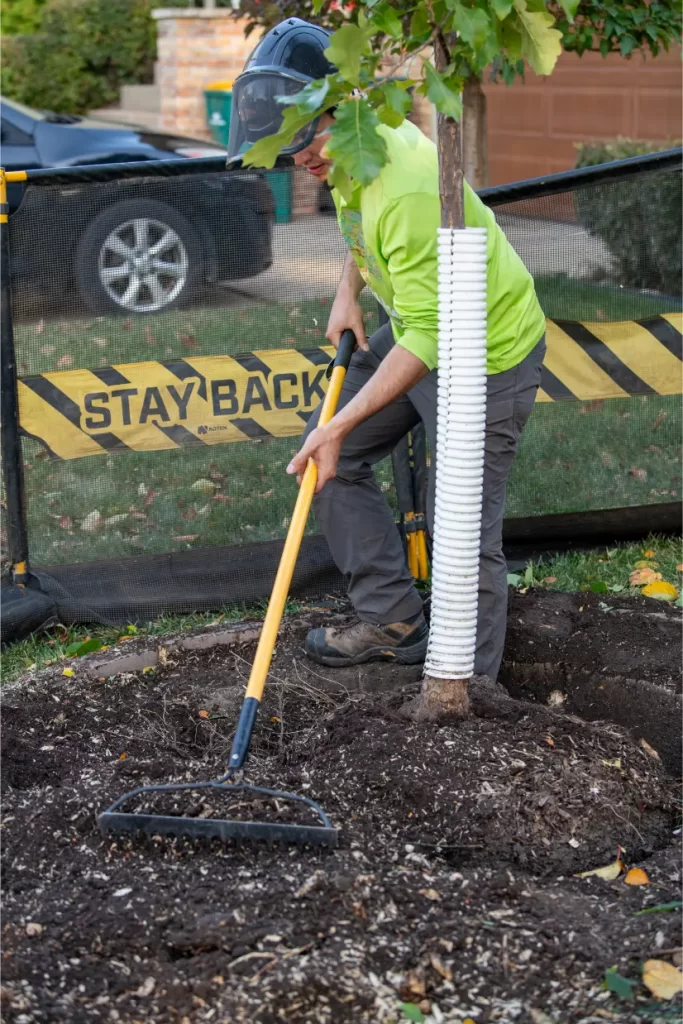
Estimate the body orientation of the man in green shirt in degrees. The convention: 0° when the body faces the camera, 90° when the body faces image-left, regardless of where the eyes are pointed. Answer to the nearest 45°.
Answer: approximately 90°

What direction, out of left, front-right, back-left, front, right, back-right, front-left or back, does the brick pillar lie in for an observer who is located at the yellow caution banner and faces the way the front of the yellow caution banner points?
back

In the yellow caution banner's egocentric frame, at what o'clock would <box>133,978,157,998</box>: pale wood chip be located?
The pale wood chip is roughly at 12 o'clock from the yellow caution banner.

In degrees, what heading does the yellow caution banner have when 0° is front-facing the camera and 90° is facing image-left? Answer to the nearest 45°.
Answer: approximately 0°

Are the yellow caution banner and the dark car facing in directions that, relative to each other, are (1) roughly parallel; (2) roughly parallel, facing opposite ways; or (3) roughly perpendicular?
roughly perpendicular

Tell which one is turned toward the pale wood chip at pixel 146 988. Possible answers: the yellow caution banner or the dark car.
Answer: the yellow caution banner
